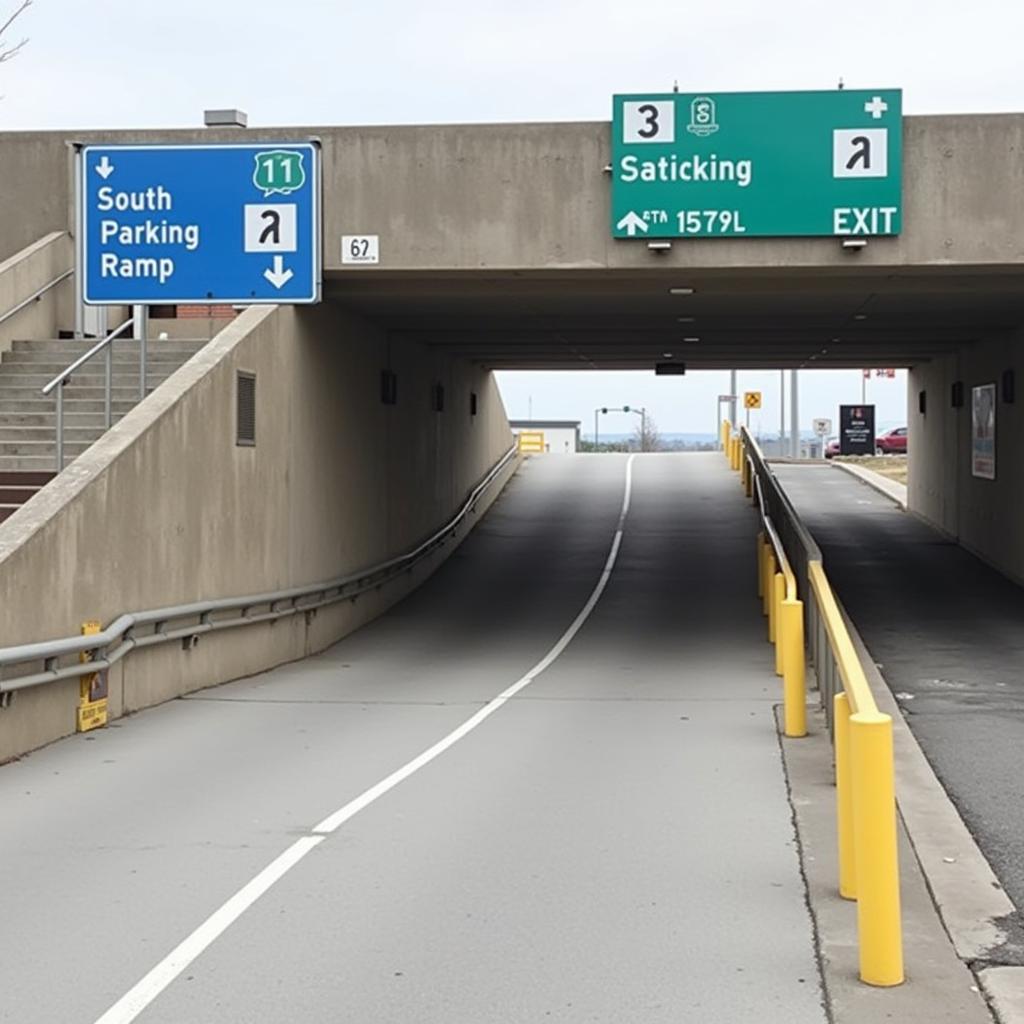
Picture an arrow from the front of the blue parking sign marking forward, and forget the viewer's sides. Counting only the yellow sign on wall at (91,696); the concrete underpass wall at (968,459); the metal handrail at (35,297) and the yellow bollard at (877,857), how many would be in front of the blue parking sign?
2

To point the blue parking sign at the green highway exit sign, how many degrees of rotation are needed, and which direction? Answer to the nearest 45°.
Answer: approximately 90° to its left

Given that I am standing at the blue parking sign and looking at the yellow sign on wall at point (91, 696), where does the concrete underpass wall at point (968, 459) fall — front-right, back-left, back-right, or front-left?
back-left

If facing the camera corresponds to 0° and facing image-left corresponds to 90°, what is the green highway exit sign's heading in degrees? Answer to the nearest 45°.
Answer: approximately 0°

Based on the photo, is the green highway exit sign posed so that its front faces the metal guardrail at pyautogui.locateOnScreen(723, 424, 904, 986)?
yes

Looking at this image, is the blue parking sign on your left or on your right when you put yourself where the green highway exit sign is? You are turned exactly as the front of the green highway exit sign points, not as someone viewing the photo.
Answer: on your right

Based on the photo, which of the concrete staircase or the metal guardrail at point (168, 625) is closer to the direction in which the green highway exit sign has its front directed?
the metal guardrail

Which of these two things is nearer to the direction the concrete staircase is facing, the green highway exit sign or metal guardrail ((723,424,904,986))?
the metal guardrail

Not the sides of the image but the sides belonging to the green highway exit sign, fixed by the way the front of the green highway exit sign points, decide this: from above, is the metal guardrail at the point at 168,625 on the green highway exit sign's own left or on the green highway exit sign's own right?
on the green highway exit sign's own right
